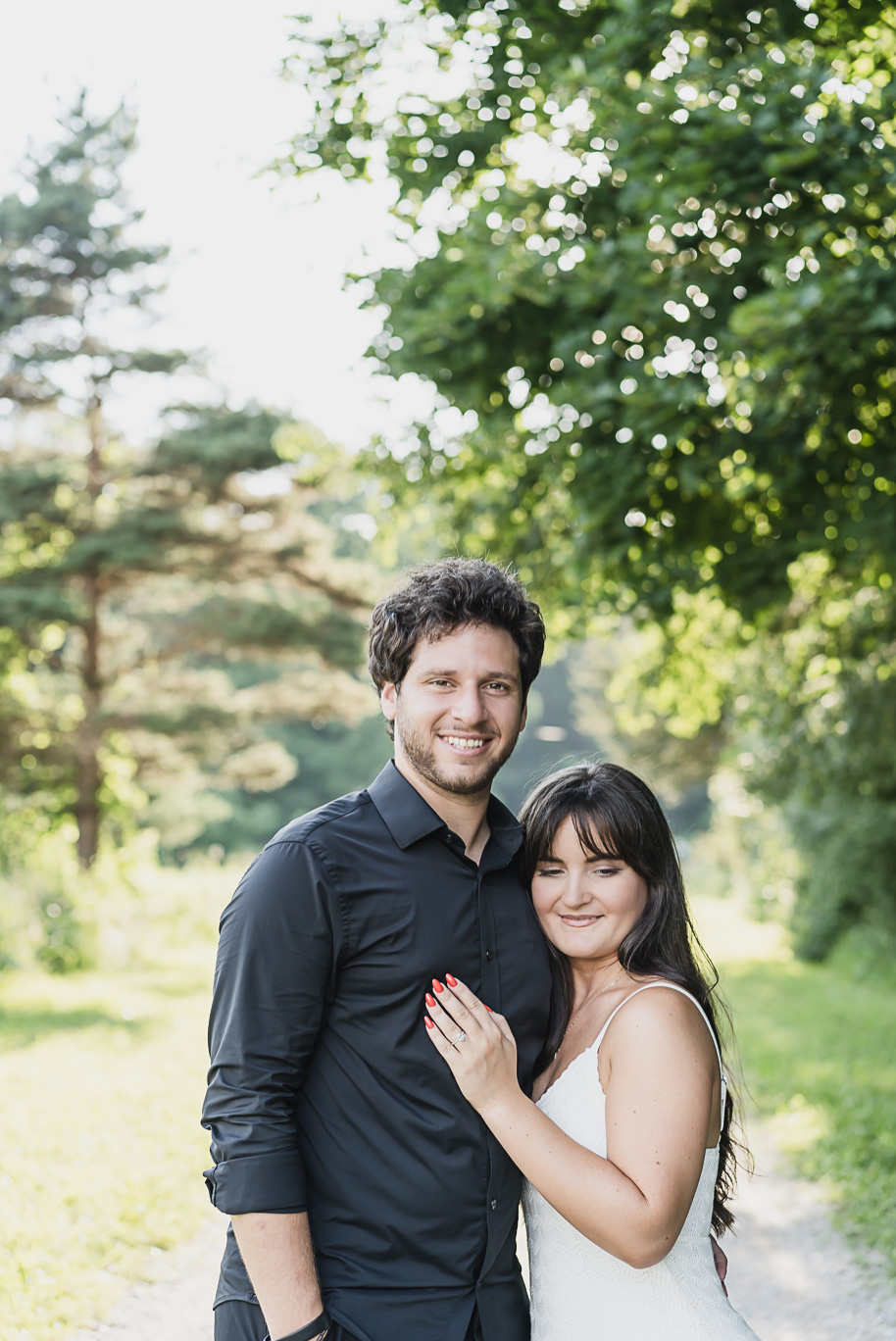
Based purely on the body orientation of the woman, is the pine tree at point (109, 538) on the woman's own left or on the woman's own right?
on the woman's own right

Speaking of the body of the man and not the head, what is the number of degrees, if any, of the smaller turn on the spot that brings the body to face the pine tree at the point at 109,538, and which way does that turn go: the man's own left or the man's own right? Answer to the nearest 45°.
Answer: approximately 135° to the man's own left
